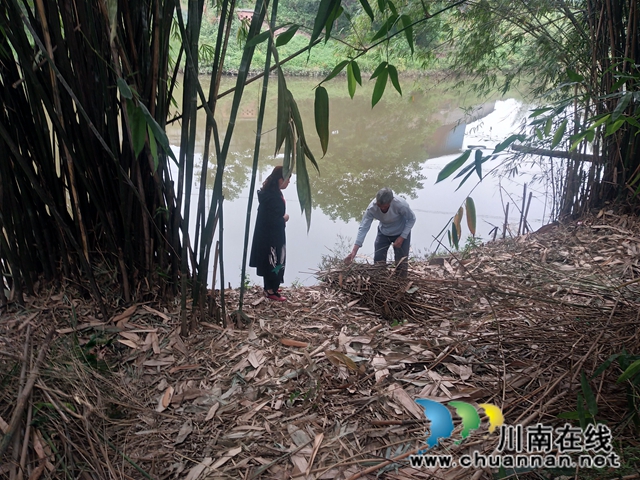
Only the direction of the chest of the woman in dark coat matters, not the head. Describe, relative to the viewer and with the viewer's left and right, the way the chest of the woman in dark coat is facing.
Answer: facing to the right of the viewer
